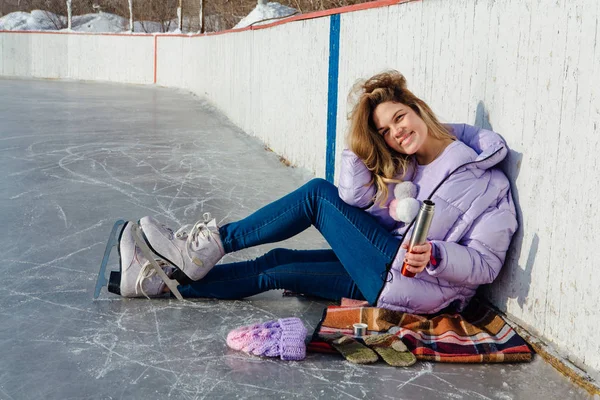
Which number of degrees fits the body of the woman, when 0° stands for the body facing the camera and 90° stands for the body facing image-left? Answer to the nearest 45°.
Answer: approximately 45°
